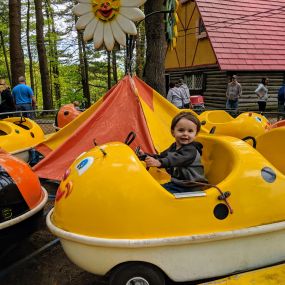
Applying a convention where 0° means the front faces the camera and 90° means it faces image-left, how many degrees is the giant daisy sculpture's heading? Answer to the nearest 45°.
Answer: approximately 0°

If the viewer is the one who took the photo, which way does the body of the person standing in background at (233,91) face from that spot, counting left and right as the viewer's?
facing the viewer

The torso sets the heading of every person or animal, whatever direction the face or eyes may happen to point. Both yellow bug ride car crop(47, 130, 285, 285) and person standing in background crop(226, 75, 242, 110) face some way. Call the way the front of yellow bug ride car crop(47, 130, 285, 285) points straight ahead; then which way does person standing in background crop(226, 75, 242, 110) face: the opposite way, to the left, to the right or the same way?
to the left

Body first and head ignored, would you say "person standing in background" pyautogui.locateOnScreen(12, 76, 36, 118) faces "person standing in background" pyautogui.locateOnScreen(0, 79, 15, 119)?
no

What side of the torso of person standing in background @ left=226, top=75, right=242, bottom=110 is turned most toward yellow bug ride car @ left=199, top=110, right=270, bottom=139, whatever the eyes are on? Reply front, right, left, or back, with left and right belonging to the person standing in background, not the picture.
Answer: front

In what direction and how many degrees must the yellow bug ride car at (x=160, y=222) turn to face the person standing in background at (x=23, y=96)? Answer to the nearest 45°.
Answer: approximately 45° to its right

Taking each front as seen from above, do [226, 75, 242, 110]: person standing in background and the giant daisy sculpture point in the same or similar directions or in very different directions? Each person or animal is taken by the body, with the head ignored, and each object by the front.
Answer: same or similar directions

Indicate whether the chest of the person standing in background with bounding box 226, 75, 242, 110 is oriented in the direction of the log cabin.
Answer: no

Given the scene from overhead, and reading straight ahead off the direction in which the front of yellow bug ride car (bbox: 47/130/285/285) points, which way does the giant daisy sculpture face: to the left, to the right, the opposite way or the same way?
to the left

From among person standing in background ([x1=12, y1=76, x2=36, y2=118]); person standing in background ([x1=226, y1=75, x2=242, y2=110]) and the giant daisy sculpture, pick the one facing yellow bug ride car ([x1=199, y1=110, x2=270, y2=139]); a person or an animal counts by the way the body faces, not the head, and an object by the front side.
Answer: person standing in background ([x1=226, y1=75, x2=242, y2=110])
